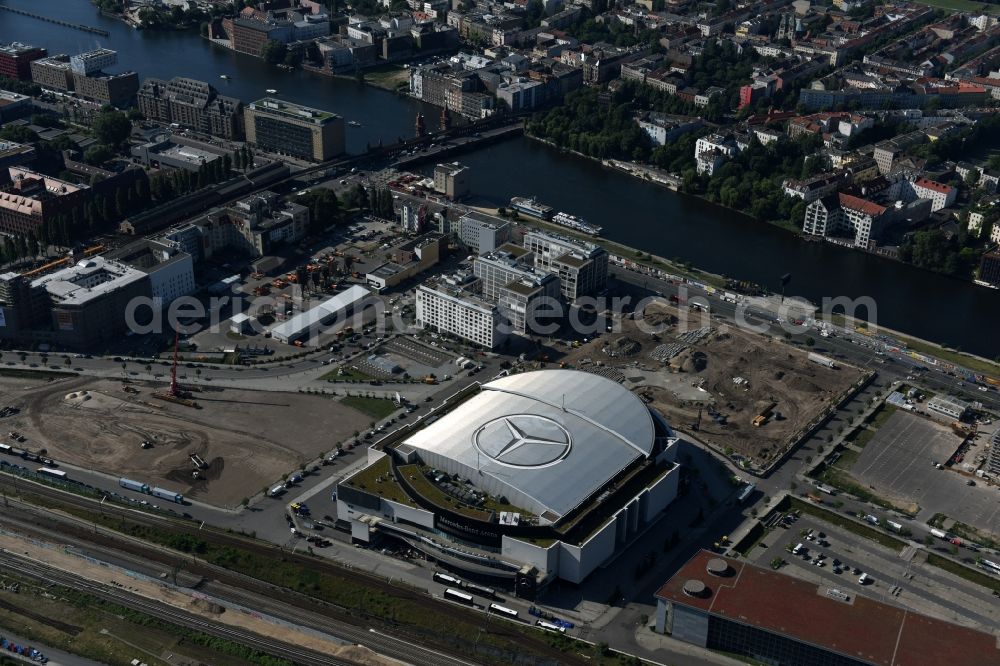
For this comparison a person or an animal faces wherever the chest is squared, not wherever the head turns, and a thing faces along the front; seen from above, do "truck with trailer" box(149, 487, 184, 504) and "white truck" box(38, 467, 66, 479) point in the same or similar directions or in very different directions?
same or similar directions

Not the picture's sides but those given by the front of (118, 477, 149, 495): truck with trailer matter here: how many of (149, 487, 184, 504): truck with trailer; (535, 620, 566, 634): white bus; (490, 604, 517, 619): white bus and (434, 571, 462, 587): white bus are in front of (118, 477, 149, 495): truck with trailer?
4

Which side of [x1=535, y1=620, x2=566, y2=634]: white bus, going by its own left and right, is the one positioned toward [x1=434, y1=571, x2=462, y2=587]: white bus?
back

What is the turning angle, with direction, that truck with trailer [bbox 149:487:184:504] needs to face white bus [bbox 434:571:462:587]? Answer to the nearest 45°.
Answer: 0° — it already faces it

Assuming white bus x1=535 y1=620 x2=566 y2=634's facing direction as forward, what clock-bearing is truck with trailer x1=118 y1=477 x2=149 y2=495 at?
The truck with trailer is roughly at 5 o'clock from the white bus.

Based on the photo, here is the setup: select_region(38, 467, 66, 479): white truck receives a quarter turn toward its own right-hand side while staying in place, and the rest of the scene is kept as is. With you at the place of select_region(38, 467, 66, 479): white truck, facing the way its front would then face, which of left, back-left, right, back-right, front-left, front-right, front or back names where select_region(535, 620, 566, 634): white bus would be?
left

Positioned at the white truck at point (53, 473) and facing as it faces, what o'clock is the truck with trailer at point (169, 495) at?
The truck with trailer is roughly at 12 o'clock from the white truck.

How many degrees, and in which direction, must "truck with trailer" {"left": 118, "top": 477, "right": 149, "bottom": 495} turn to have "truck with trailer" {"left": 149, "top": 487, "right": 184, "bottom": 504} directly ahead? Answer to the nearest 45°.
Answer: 0° — it already faces it

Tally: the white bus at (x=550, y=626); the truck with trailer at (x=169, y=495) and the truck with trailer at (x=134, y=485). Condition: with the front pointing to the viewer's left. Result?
0

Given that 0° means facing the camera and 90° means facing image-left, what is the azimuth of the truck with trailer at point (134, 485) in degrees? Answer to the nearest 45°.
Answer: approximately 315°

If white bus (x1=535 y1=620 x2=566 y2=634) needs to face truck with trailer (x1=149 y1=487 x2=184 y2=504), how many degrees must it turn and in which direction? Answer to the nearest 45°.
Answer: approximately 135° to its right

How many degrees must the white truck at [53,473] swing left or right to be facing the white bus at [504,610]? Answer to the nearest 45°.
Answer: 0° — it already faces it

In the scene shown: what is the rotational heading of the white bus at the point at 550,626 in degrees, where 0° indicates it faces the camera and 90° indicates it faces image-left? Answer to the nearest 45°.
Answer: approximately 315°

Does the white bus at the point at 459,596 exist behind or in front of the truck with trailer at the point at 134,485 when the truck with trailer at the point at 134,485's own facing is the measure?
in front

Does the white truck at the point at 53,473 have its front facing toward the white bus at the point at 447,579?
yes

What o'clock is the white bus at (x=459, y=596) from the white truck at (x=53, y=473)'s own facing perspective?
the white bus at (x=459, y=596) is roughly at 12 o'clock from the white truck at (x=53, y=473).

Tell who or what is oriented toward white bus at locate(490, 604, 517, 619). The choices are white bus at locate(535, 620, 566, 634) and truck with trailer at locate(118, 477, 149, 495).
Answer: the truck with trailer

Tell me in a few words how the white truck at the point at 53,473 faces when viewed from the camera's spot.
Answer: facing the viewer and to the right of the viewer

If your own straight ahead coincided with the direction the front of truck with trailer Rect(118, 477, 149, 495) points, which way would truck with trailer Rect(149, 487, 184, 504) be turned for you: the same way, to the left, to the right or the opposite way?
the same way

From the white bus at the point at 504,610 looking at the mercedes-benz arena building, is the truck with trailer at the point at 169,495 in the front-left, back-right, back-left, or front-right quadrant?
front-left

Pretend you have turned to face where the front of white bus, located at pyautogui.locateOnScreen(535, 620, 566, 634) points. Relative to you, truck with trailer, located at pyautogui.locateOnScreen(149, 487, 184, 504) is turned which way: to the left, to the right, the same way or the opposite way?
the same way

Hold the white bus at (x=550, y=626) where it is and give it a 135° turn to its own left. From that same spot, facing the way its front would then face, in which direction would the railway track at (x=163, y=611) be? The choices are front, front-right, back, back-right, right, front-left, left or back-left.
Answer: left

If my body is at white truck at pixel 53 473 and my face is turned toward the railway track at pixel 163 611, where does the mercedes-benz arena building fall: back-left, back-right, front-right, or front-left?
front-left

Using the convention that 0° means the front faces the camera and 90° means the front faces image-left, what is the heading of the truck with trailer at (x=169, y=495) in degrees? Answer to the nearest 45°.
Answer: approximately 315°
